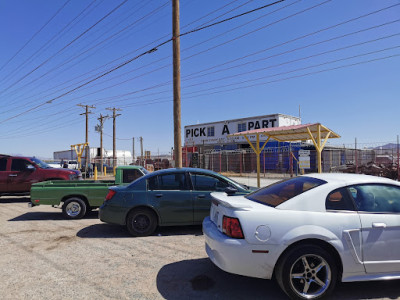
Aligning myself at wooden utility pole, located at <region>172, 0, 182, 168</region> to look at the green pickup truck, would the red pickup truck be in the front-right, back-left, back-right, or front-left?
front-right

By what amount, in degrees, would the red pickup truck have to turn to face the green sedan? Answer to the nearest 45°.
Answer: approximately 90° to its right

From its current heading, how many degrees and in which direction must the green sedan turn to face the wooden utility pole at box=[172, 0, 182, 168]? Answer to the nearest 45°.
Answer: approximately 90° to its left

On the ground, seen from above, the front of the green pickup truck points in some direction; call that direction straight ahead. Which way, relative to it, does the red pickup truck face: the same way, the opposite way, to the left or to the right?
the same way

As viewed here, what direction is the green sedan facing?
to the viewer's right

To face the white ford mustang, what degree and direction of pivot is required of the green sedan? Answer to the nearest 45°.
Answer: approximately 45° to its right

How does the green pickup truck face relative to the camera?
to the viewer's right

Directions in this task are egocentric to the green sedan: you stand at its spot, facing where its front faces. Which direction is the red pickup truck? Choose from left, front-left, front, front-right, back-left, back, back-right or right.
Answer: back-left

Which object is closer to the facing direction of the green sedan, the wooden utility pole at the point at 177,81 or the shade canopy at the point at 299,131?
the shade canopy

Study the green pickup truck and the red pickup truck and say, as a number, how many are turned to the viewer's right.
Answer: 2

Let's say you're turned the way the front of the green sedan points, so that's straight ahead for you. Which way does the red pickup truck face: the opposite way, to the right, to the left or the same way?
the same way

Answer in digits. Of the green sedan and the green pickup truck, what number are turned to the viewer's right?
2

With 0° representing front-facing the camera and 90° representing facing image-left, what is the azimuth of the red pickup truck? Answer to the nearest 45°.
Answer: approximately 270°

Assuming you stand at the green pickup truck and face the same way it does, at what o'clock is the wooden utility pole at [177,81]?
The wooden utility pole is roughly at 11 o'clock from the green pickup truck.

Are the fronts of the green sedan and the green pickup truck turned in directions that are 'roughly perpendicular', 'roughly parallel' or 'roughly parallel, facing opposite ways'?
roughly parallel

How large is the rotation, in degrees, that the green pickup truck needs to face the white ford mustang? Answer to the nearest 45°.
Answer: approximately 45° to its right
